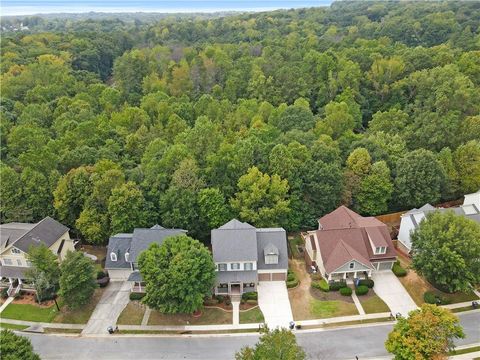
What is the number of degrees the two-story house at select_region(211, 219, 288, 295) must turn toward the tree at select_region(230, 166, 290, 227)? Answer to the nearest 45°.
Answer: approximately 180°

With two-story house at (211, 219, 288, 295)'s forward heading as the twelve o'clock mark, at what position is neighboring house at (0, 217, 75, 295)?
The neighboring house is roughly at 3 o'clock from the two-story house.

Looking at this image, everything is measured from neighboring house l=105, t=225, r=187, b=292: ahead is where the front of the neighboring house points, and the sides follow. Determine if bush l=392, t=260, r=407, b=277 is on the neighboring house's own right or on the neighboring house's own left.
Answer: on the neighboring house's own left

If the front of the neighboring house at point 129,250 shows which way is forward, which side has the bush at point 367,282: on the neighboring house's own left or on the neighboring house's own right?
on the neighboring house's own left

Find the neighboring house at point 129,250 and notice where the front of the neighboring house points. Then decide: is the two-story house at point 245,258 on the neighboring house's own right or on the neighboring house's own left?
on the neighboring house's own left

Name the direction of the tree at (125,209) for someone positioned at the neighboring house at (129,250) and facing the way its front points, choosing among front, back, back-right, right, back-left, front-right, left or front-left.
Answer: back

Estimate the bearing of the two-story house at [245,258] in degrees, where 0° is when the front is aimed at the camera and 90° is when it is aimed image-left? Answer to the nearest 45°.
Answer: approximately 0°

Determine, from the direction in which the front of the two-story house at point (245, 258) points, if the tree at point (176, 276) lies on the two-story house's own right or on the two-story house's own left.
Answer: on the two-story house's own right

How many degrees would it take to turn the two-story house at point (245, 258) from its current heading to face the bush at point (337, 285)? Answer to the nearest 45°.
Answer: approximately 90° to its left

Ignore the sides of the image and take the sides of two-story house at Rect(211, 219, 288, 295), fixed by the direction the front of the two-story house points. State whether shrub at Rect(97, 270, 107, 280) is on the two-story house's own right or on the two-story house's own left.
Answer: on the two-story house's own right

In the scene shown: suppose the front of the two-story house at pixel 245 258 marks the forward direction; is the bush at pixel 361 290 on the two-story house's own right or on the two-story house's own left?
on the two-story house's own left

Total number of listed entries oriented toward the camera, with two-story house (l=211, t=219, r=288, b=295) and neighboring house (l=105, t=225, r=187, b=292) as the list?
2

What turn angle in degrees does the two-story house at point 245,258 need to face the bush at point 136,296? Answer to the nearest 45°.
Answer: approximately 90° to its right
